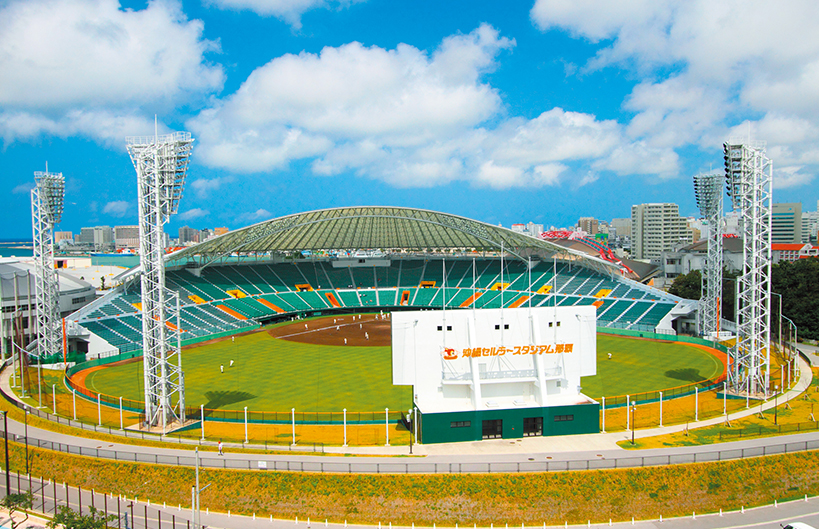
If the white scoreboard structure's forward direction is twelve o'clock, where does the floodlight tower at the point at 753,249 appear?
The floodlight tower is roughly at 2 o'clock from the white scoreboard structure.

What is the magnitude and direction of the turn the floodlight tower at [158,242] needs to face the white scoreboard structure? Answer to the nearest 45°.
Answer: approximately 90° to its right

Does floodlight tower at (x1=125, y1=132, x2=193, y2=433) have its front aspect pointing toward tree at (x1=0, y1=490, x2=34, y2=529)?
no

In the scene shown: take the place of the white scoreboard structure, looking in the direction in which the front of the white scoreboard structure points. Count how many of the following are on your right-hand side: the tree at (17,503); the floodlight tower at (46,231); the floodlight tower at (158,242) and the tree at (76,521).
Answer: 0

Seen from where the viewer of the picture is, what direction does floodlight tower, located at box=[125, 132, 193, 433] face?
facing away from the viewer and to the right of the viewer

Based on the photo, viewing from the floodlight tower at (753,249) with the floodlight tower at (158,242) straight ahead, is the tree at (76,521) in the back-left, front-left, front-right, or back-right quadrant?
front-left

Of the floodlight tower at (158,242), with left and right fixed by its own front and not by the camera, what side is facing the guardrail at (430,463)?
right

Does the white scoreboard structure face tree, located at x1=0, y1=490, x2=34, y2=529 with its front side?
no

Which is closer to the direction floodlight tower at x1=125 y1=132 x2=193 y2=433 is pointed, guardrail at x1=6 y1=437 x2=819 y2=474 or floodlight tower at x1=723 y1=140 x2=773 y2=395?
the floodlight tower

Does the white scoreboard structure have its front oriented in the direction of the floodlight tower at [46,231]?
no

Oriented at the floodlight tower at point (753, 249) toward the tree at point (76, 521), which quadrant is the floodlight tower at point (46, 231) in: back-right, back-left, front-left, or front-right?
front-right

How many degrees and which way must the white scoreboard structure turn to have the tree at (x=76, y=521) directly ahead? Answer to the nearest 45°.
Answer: approximately 135° to its left

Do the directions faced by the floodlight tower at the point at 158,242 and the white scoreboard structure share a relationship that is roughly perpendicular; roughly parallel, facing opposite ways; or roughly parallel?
roughly parallel

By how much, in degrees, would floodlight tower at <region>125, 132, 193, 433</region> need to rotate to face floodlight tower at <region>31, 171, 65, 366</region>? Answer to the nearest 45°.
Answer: approximately 45° to its left

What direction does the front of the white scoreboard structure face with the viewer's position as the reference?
facing away from the viewer
